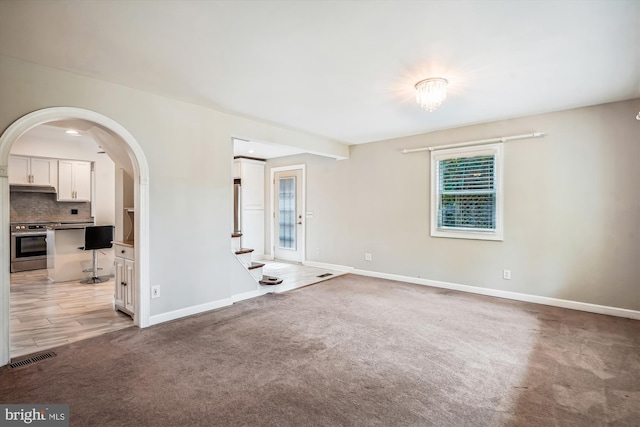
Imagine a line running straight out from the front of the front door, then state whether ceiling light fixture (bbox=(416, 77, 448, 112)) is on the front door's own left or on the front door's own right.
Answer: on the front door's own left

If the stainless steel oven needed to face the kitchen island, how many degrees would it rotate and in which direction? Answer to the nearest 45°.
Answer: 0° — it already faces it

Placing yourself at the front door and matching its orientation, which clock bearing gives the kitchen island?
The kitchen island is roughly at 1 o'clock from the front door.

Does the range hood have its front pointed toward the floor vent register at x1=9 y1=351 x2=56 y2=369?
yes

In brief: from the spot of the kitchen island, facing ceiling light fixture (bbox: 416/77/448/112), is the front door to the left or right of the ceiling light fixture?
left

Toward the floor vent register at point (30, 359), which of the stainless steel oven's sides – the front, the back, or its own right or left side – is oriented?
front

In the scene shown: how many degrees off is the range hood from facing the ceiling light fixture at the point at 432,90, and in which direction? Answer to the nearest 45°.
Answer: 0° — it already faces it

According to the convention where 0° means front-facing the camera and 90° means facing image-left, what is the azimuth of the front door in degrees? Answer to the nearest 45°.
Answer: approximately 45°

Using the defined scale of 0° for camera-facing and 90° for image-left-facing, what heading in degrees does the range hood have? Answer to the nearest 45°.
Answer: approximately 0°
